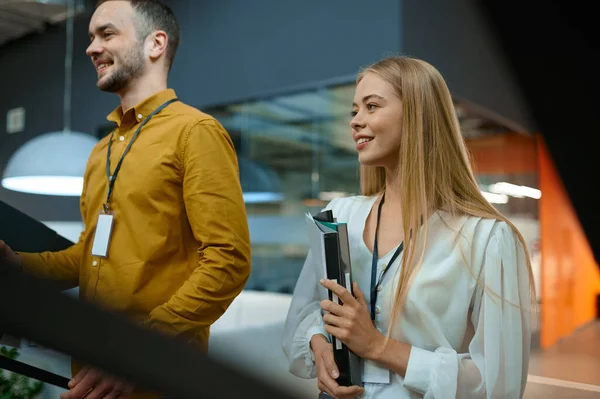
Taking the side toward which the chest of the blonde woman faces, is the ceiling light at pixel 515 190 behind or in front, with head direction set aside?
behind

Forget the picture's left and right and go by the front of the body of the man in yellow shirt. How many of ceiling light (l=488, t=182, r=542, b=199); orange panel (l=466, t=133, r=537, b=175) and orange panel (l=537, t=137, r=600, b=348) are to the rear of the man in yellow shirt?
3

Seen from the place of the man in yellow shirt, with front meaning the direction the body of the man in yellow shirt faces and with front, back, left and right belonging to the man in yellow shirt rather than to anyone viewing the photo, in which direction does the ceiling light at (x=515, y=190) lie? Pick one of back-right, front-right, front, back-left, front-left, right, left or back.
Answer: back

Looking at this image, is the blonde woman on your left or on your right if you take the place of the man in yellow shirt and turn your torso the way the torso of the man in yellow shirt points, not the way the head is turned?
on your left

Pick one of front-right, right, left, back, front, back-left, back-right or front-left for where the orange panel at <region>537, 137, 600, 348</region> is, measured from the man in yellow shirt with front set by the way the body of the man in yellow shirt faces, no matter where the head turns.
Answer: back

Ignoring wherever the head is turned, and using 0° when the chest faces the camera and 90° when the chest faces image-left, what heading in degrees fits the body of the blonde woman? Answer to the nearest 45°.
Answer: approximately 45°

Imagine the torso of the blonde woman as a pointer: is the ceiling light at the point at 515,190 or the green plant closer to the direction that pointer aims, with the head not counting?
the green plant

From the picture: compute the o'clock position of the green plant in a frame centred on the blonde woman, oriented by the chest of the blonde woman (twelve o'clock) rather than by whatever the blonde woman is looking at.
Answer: The green plant is roughly at 2 o'clock from the blonde woman.

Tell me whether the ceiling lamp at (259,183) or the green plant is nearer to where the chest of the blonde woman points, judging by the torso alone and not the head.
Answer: the green plant

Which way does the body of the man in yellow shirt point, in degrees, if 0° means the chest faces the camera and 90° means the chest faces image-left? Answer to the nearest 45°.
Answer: approximately 45°

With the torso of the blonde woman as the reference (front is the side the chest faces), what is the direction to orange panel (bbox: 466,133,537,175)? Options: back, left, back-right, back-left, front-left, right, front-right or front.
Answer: back-right

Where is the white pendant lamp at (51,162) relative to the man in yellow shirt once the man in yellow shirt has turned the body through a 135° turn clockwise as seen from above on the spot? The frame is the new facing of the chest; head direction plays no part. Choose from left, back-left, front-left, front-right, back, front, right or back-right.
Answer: front

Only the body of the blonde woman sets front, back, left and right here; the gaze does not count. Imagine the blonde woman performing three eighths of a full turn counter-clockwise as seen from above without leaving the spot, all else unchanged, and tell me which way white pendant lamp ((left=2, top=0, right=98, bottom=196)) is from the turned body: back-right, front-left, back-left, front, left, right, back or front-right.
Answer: back-left

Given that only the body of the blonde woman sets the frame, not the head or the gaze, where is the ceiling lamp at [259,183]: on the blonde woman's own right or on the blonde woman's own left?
on the blonde woman's own right
